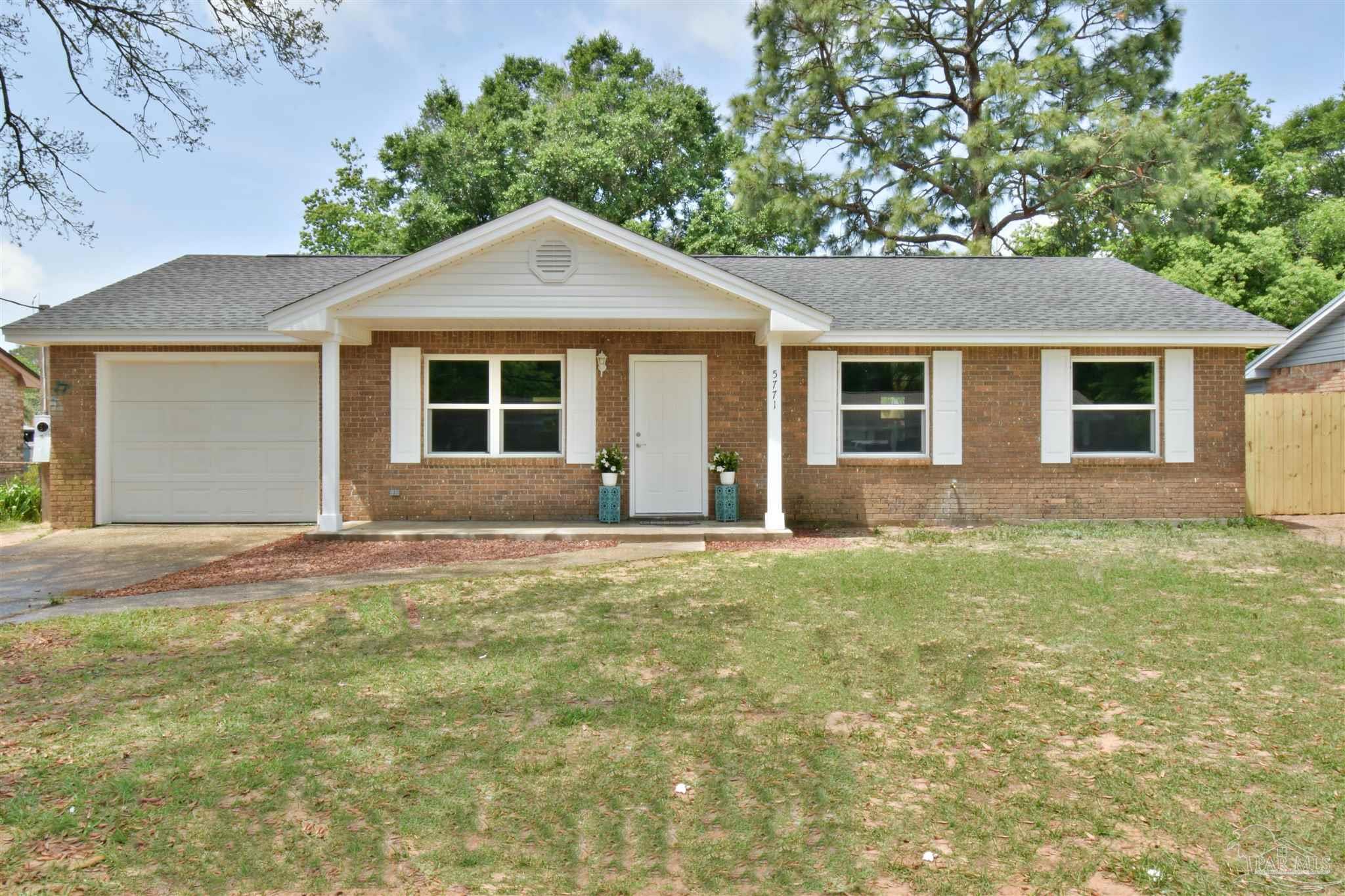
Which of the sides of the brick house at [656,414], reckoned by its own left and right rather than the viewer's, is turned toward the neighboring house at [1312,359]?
left

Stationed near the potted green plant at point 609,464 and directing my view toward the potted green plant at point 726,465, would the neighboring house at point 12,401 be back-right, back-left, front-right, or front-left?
back-left

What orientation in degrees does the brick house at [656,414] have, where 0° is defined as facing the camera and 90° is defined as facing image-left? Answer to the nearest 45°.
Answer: approximately 0°

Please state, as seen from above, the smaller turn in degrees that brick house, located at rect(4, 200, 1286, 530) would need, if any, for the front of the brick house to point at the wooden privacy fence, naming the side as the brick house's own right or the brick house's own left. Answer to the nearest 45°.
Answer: approximately 90° to the brick house's own left

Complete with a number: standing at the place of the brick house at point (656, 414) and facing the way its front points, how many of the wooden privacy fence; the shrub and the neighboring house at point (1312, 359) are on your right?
1

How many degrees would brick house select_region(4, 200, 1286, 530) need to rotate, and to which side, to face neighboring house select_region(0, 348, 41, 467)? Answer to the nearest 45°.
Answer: approximately 135° to its right

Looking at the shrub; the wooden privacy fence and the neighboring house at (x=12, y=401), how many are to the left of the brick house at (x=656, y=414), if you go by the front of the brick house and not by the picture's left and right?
1

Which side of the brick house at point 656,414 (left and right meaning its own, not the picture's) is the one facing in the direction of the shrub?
right
